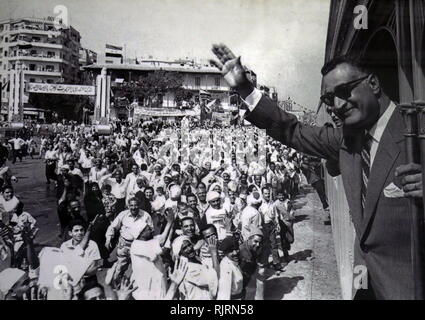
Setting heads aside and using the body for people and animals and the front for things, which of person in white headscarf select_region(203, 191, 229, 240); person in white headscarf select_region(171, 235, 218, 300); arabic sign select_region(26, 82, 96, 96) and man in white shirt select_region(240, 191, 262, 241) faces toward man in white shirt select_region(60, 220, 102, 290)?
the arabic sign

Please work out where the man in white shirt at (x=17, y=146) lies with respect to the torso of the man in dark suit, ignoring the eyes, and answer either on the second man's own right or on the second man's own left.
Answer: on the second man's own right

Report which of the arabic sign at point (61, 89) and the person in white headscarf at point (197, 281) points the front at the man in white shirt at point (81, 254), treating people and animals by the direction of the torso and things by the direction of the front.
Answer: the arabic sign

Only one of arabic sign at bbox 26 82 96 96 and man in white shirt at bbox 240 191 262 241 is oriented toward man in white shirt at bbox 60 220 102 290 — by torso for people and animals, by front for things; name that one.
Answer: the arabic sign

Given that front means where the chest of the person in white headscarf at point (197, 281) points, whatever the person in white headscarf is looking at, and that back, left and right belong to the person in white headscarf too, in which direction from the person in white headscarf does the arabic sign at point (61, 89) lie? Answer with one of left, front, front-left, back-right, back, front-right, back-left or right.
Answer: back

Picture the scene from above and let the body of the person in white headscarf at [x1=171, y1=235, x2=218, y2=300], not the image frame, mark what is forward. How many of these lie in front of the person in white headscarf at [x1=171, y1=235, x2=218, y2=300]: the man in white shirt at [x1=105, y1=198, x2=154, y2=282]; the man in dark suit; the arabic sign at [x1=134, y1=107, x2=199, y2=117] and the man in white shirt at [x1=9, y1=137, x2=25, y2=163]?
1

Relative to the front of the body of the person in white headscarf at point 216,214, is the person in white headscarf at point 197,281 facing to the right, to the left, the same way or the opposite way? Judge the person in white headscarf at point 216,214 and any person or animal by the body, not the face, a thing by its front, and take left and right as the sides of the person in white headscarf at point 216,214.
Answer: the same way

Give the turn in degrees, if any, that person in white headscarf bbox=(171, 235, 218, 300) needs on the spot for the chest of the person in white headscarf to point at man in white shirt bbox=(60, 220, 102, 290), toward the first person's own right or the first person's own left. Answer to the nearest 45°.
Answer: approximately 135° to the first person's own right

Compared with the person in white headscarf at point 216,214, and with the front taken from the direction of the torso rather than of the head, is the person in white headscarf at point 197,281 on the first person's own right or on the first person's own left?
on the first person's own right

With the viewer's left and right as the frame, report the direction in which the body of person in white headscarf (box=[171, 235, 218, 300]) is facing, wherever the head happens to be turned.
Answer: facing the viewer and to the right of the viewer

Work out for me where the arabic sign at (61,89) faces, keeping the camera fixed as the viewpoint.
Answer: facing the viewer
